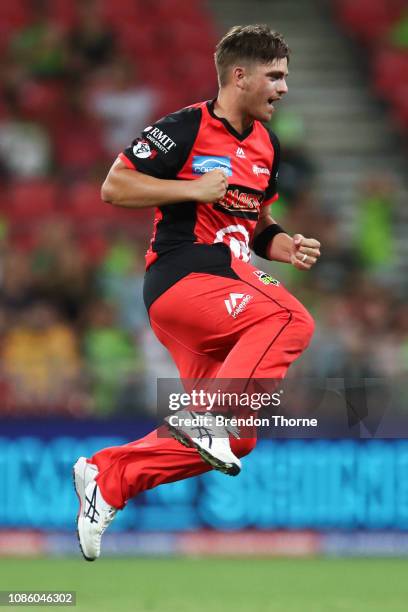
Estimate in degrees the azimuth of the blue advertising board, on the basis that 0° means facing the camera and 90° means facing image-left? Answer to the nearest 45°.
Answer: approximately 0°

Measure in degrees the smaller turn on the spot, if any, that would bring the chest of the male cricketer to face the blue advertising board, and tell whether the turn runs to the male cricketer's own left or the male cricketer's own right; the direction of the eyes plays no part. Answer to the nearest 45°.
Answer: approximately 135° to the male cricketer's own left

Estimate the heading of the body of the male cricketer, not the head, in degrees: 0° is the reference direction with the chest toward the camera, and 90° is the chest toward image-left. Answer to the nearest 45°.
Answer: approximately 315°

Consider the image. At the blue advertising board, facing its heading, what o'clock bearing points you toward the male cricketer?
The male cricketer is roughly at 12 o'clock from the blue advertising board.
